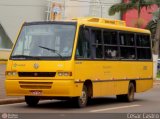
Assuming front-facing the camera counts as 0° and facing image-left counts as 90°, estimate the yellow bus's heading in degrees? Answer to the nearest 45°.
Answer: approximately 45°
